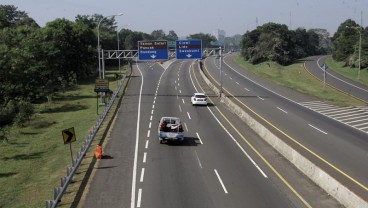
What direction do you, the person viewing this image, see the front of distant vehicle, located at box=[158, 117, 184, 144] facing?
facing away from the viewer
